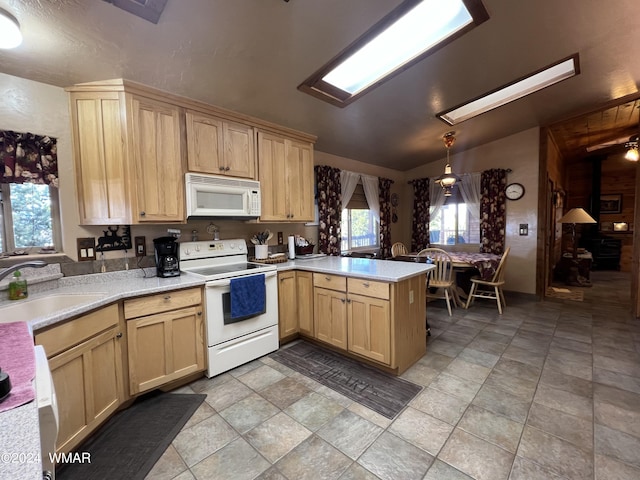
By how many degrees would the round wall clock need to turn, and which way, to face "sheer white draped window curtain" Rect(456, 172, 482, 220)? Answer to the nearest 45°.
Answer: approximately 90° to its right

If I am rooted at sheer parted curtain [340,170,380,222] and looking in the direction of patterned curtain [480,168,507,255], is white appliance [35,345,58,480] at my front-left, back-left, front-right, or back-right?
back-right

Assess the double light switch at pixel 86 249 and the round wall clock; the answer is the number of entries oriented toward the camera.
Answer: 2

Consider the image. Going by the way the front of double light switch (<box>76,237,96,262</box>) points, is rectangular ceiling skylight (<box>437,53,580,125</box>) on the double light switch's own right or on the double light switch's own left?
on the double light switch's own left

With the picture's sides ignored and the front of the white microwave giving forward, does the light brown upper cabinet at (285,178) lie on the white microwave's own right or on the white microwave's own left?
on the white microwave's own left

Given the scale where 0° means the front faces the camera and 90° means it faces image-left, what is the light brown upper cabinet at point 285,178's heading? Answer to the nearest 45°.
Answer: approximately 315°
